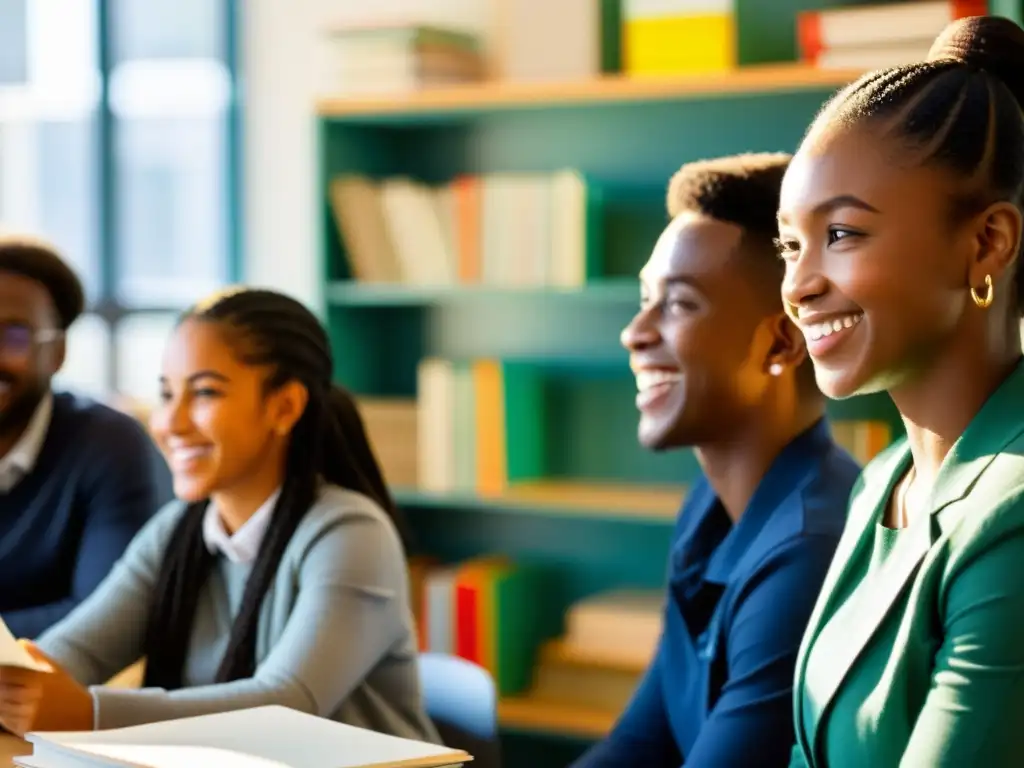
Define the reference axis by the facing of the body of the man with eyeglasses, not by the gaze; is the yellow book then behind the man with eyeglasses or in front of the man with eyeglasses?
behind

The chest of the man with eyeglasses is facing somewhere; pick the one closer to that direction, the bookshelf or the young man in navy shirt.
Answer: the young man in navy shirt

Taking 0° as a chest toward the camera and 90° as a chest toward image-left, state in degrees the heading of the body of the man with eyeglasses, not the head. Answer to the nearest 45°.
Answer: approximately 45°

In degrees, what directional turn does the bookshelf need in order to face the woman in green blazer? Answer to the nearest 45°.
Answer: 0° — it already faces them
